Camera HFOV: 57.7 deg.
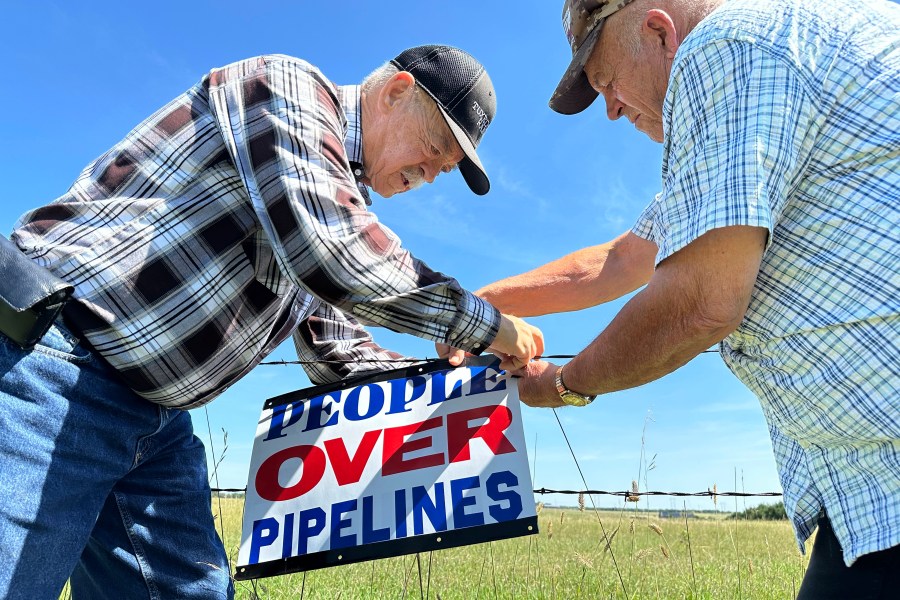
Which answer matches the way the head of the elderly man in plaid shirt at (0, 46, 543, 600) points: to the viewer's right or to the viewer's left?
to the viewer's right

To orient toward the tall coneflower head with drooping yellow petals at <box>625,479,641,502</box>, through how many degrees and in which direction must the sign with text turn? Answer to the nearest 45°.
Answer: approximately 135° to its left

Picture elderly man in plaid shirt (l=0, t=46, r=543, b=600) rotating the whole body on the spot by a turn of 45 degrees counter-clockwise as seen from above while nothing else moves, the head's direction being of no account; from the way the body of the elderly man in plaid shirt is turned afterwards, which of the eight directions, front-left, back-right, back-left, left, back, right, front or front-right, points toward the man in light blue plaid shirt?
right

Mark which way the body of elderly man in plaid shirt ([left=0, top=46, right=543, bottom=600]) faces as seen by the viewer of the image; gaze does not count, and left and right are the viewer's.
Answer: facing to the right of the viewer

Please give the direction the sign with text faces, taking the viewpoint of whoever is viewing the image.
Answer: facing the viewer

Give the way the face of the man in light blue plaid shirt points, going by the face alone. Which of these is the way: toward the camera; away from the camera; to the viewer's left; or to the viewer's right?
to the viewer's left

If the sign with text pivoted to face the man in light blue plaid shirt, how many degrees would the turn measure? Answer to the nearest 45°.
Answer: approximately 45° to its left
